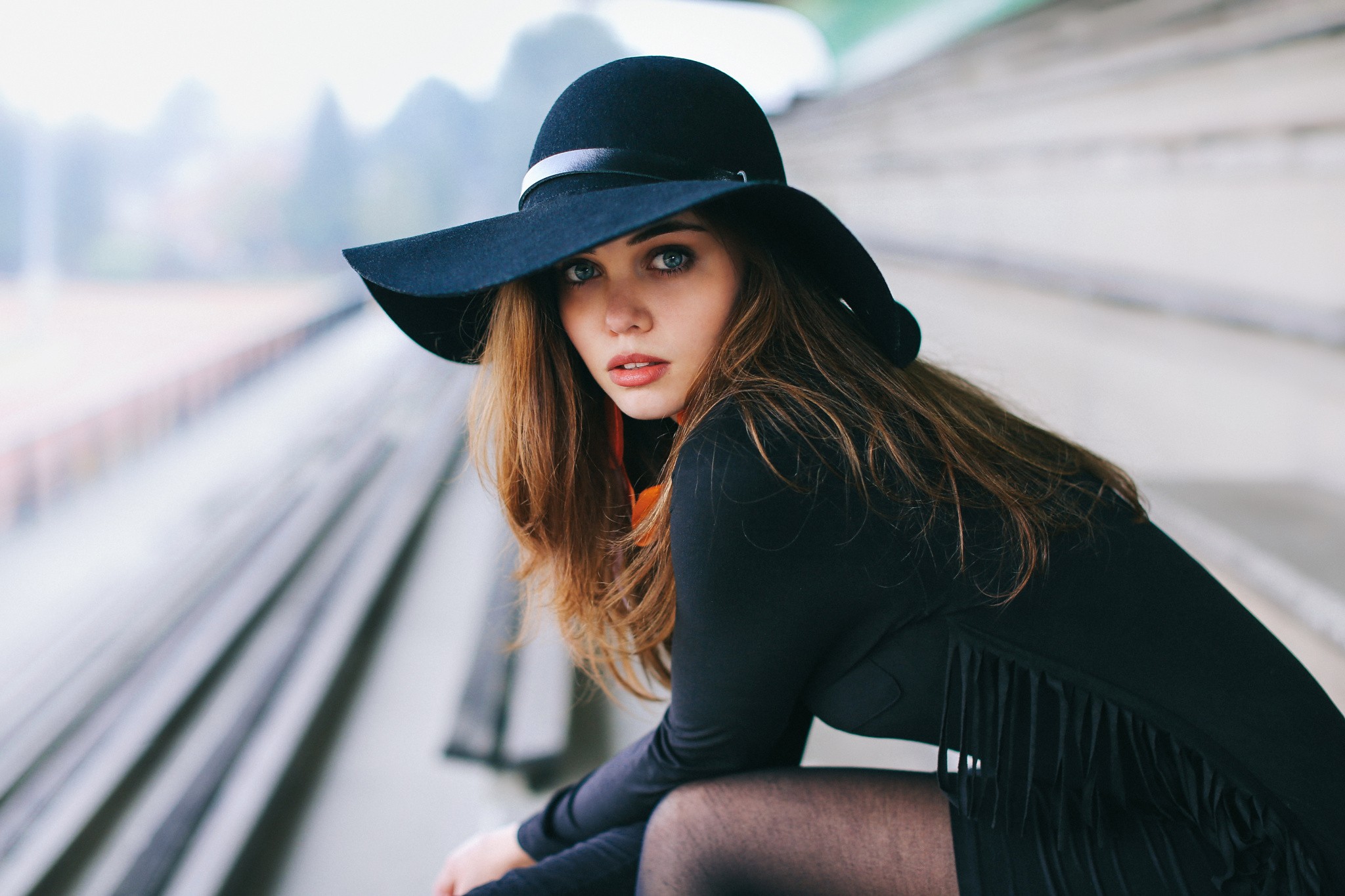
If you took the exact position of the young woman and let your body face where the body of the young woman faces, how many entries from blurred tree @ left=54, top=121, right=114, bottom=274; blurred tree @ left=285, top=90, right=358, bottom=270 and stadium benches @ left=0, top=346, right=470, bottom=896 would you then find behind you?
0

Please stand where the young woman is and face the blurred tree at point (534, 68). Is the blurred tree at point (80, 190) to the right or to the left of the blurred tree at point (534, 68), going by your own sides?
left

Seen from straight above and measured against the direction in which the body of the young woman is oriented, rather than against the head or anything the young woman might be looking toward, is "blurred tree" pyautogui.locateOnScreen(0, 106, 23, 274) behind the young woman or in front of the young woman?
in front

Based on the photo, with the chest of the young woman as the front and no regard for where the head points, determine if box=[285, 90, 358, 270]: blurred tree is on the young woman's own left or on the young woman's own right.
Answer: on the young woman's own right

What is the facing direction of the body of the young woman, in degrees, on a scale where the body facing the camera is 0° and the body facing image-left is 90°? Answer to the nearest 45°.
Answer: approximately 90°

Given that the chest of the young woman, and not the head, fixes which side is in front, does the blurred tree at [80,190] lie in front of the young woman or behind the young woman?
in front

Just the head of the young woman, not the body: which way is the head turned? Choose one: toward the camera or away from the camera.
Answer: toward the camera

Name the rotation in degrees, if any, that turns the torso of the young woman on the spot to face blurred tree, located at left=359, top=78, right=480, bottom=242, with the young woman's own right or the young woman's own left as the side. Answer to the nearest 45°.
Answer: approximately 45° to the young woman's own right
